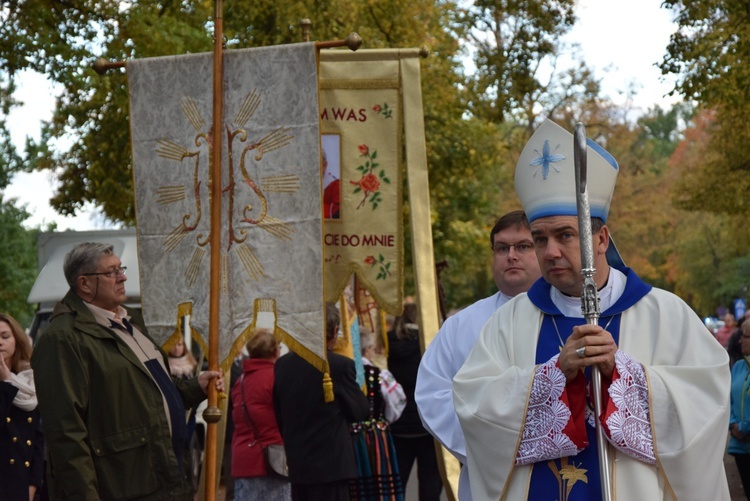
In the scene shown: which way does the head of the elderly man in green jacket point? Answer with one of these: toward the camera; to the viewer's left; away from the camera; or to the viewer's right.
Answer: to the viewer's right

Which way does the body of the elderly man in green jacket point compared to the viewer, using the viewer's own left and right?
facing the viewer and to the right of the viewer

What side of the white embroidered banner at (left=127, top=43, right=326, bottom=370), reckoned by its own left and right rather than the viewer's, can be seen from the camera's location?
front

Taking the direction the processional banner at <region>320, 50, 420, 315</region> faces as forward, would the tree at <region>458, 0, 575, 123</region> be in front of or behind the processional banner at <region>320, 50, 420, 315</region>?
behind

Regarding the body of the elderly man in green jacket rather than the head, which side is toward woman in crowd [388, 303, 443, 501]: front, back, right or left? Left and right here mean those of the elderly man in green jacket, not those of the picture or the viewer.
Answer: left

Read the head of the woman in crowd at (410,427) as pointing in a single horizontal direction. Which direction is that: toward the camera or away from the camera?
away from the camera

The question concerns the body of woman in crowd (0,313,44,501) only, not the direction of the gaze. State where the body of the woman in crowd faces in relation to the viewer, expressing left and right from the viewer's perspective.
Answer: facing the viewer

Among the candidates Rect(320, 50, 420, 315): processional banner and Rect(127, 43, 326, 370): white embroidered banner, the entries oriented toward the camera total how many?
2

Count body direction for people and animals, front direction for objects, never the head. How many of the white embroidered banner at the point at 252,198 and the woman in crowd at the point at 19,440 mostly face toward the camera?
2

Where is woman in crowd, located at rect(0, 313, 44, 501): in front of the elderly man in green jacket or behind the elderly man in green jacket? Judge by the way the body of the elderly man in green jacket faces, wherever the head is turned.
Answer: behind

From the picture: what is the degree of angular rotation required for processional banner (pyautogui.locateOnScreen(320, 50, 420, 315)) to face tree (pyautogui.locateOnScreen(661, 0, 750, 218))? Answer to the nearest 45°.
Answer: approximately 135° to its left

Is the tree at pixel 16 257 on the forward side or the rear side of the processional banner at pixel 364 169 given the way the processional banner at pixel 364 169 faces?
on the rear side

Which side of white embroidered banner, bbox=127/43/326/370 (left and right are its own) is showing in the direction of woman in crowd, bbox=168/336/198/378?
back
